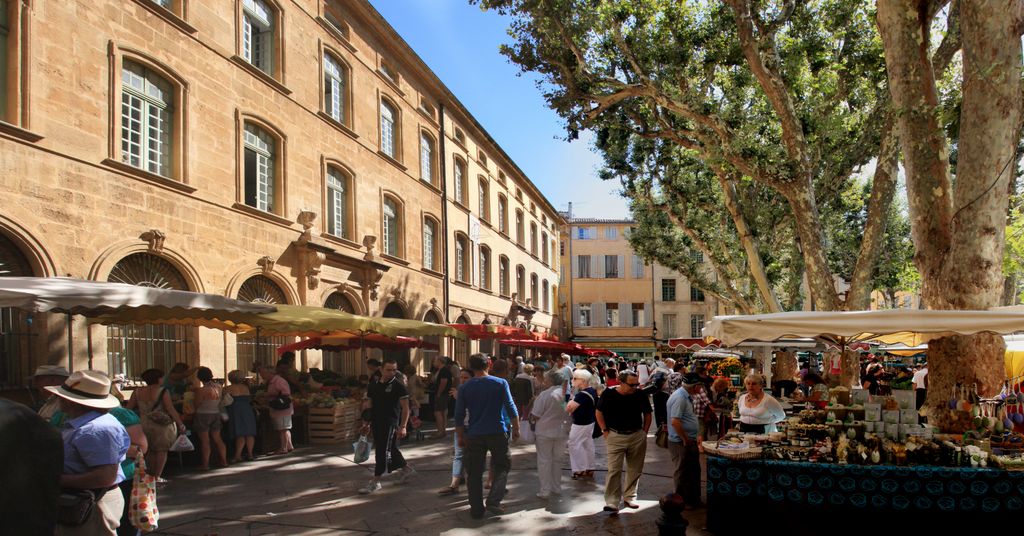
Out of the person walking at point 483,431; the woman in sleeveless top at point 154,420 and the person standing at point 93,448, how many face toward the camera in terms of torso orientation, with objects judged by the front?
0

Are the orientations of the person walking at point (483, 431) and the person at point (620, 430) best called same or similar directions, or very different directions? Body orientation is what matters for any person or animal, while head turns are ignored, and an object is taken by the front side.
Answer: very different directions

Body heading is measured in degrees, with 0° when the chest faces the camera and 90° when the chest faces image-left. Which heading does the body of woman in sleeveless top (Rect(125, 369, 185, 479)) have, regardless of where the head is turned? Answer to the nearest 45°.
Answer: approximately 180°

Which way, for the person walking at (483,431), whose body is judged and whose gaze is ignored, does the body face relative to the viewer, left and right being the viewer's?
facing away from the viewer

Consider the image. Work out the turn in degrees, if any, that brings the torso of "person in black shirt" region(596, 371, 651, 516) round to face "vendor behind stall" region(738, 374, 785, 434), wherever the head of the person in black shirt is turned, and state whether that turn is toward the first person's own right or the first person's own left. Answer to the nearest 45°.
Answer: approximately 135° to the first person's own left

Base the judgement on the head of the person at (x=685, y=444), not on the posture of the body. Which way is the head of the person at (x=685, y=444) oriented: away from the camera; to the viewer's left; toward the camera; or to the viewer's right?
to the viewer's right

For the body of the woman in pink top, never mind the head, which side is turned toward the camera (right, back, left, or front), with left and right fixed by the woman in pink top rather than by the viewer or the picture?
left

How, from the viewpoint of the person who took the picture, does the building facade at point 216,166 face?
facing the viewer and to the right of the viewer

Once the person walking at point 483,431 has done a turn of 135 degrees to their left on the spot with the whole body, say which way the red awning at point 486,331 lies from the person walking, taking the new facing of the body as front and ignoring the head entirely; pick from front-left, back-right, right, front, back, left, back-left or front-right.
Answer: back-right
